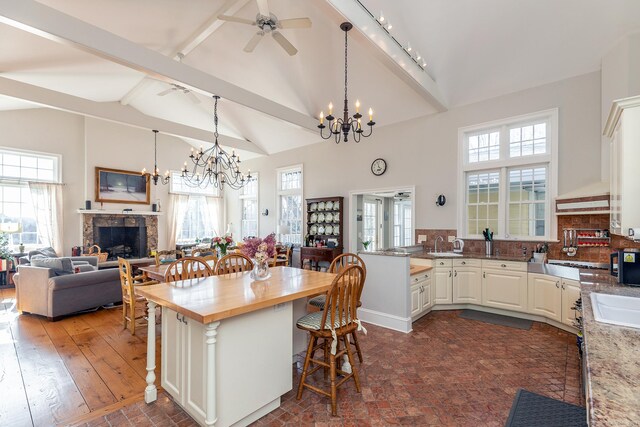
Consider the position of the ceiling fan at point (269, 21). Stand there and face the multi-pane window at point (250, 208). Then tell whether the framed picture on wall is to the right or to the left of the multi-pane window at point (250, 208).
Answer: left

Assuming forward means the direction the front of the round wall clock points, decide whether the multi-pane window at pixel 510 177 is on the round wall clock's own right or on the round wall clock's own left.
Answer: on the round wall clock's own left

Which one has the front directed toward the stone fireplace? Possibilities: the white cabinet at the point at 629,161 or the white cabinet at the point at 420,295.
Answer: the white cabinet at the point at 629,161

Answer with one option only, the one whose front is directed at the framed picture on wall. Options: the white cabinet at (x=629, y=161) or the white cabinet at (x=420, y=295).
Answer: the white cabinet at (x=629, y=161)

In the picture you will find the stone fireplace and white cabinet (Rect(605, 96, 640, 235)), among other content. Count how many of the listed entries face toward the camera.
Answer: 1

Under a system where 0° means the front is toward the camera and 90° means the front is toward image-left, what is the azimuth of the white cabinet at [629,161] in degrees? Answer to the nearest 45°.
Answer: approximately 90°

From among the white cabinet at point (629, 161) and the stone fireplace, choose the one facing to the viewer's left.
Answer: the white cabinet

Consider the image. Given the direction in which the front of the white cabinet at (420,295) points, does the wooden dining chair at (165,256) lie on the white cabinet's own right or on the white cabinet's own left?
on the white cabinet's own right
